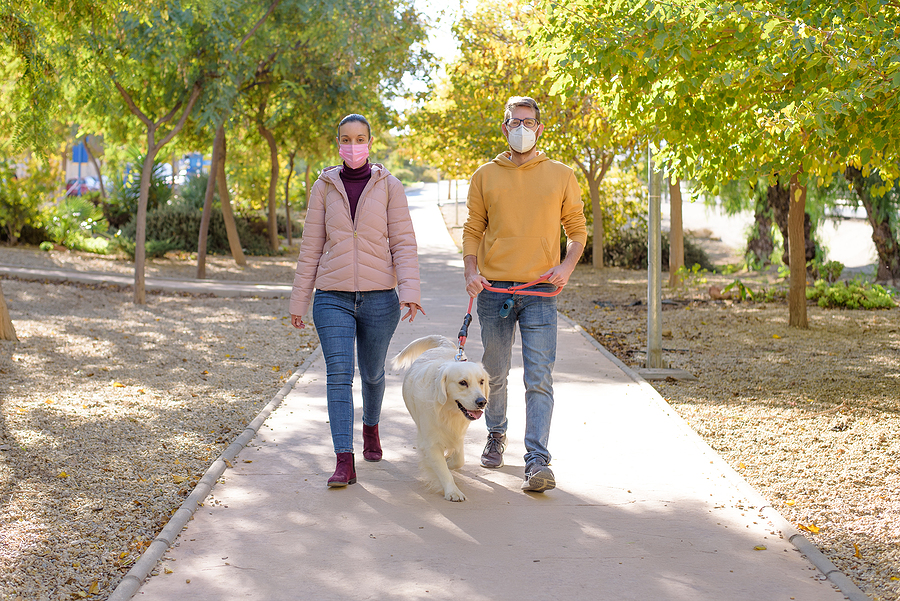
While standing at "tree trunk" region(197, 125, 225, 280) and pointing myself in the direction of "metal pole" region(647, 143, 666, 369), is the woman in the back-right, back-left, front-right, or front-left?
front-right

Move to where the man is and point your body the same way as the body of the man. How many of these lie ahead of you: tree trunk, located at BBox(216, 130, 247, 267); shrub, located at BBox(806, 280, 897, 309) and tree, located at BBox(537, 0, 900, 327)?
0

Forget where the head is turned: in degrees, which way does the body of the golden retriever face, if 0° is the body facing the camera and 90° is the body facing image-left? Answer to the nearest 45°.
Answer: approximately 315°

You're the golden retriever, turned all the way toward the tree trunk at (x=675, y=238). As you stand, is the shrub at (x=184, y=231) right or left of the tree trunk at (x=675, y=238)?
left

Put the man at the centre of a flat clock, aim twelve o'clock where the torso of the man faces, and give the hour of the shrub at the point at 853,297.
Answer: The shrub is roughly at 7 o'clock from the man.

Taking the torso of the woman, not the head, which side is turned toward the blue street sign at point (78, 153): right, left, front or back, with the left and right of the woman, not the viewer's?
back

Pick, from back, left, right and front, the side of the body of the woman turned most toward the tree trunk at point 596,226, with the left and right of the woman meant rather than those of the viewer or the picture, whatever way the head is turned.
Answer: back

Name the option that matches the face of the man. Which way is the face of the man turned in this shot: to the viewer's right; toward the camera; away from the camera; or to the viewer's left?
toward the camera

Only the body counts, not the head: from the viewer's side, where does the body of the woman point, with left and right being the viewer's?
facing the viewer

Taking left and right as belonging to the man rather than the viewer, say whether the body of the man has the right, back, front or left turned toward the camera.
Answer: front

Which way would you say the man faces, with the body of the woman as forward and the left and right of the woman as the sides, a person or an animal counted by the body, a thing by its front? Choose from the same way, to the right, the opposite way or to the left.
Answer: the same way

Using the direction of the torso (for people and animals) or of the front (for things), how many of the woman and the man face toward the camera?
2
